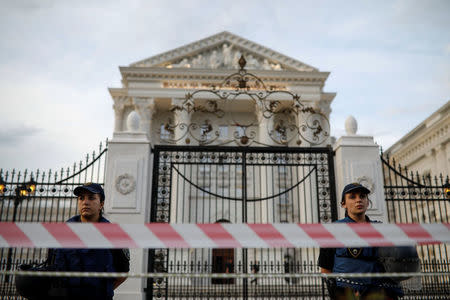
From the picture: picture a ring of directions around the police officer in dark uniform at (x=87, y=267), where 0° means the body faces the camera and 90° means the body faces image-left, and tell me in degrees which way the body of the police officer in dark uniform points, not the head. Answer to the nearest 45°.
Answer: approximately 45°

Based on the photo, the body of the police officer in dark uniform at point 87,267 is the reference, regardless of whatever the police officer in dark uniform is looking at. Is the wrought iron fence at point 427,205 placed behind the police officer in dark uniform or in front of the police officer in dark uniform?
behind

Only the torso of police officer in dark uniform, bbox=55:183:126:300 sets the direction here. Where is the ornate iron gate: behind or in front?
behind

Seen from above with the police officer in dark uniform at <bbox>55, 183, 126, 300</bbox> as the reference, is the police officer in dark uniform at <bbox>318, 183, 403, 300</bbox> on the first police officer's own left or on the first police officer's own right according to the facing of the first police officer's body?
on the first police officer's own left
